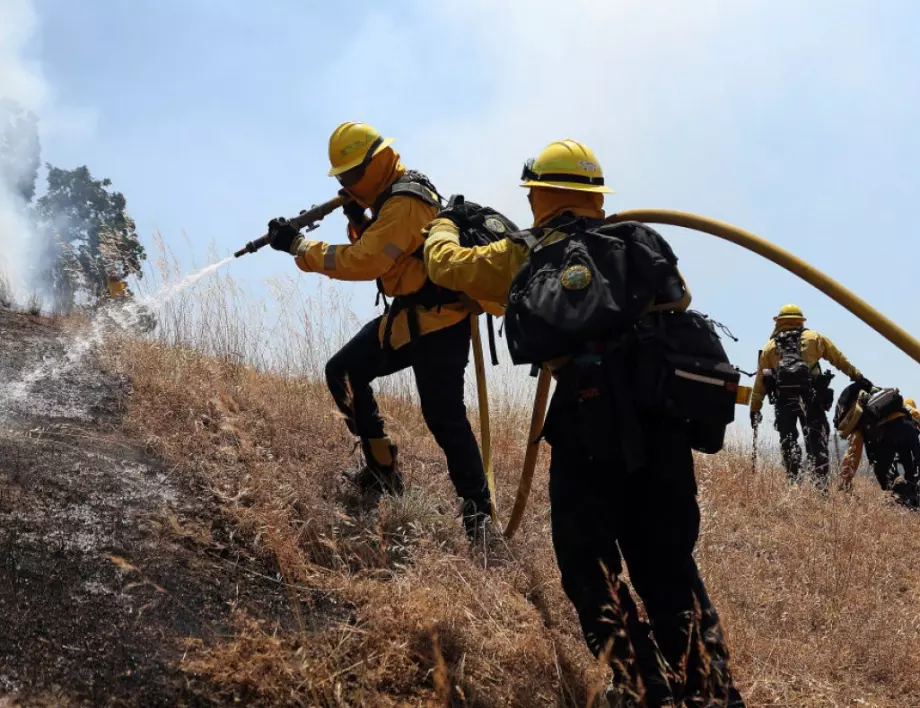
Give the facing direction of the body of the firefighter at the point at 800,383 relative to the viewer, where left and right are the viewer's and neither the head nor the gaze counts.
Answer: facing away from the viewer

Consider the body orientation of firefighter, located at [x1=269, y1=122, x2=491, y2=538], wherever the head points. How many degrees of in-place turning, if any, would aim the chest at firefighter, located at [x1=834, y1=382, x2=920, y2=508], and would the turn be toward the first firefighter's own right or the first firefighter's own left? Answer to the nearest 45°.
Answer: approximately 135° to the first firefighter's own right

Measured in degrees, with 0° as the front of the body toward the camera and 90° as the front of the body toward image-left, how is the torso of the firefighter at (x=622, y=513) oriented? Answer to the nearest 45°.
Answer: approximately 135°

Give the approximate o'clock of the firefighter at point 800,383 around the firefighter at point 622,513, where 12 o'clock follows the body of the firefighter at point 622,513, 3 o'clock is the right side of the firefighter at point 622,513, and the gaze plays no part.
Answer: the firefighter at point 800,383 is roughly at 2 o'clock from the firefighter at point 622,513.

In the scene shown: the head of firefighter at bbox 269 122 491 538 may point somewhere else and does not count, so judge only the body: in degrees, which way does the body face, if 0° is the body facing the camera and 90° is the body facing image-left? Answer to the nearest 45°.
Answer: approximately 90°

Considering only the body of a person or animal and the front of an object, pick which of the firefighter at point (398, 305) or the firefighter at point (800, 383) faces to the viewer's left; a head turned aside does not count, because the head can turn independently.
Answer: the firefighter at point (398, 305)
